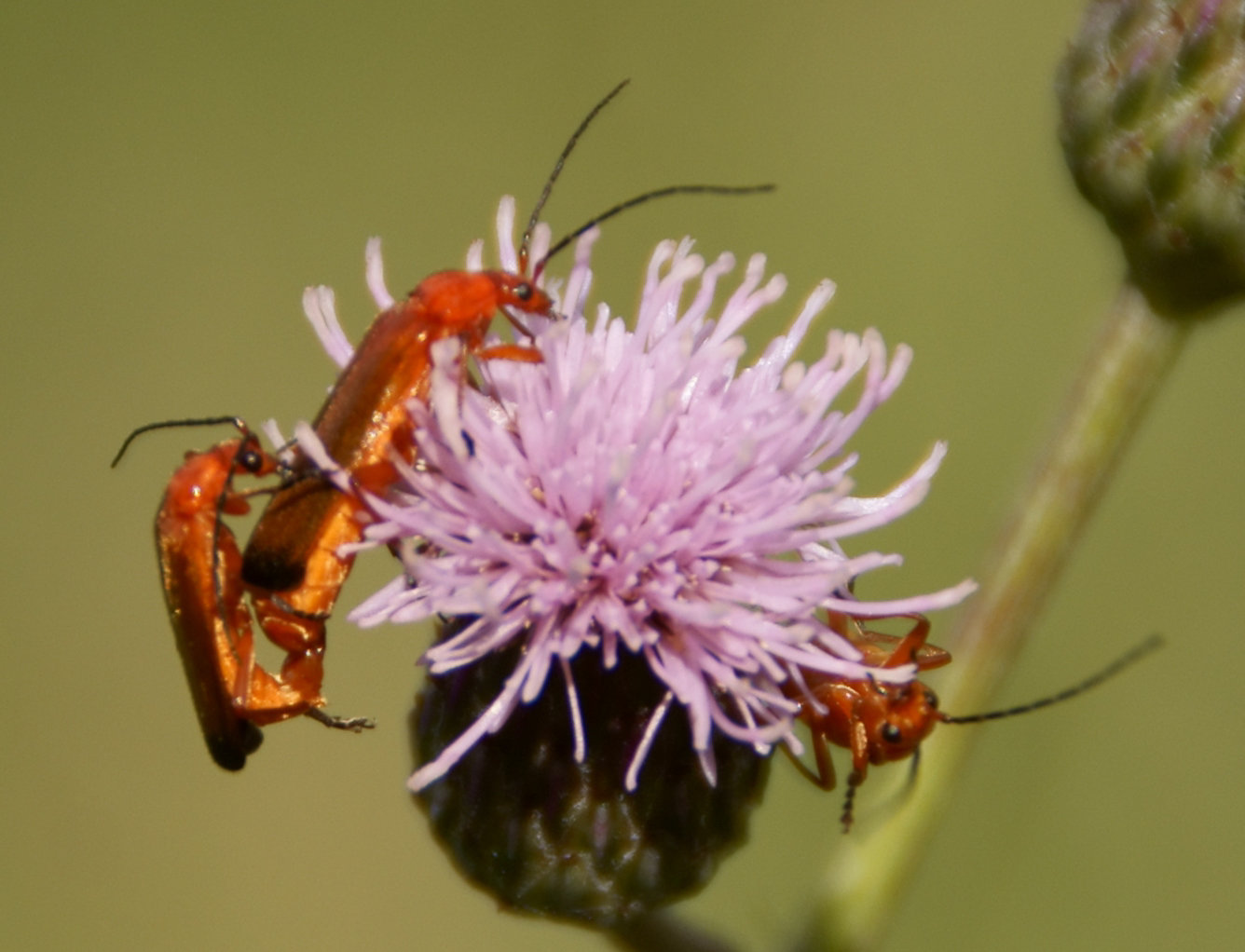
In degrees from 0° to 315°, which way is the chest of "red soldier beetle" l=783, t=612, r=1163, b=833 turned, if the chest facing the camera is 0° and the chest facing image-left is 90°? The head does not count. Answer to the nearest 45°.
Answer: approximately 315°

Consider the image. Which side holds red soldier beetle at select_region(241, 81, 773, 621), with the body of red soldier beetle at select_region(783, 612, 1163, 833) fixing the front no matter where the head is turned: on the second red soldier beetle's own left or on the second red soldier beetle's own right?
on the second red soldier beetle's own right

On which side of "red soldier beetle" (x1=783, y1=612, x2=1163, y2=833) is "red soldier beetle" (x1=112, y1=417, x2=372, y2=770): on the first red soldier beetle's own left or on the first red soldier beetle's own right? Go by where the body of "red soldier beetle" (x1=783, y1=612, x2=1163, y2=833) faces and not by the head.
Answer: on the first red soldier beetle's own right
